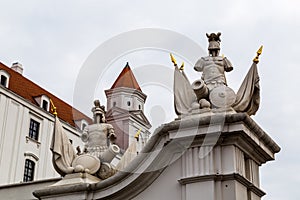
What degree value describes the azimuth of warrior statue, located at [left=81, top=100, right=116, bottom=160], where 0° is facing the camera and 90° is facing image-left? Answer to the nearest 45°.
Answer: approximately 0°

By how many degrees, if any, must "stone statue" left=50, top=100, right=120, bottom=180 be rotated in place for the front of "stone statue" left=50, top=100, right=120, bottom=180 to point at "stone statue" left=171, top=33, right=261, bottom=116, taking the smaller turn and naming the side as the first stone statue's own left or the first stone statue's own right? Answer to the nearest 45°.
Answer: approximately 45° to the first stone statue's own left

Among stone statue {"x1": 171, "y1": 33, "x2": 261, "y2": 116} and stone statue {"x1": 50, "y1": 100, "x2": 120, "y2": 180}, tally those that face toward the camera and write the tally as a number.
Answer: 2

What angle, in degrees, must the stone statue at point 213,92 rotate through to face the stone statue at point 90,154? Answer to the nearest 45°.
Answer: approximately 135° to its right

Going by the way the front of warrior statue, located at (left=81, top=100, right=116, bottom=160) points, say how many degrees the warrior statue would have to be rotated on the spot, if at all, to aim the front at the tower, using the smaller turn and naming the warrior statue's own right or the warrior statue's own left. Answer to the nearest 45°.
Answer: approximately 180°

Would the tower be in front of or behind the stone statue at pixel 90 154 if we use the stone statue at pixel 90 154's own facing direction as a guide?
behind

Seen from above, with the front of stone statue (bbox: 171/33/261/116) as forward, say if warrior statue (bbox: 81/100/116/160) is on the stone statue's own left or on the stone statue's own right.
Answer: on the stone statue's own right

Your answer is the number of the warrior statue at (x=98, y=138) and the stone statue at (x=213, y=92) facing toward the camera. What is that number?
2
